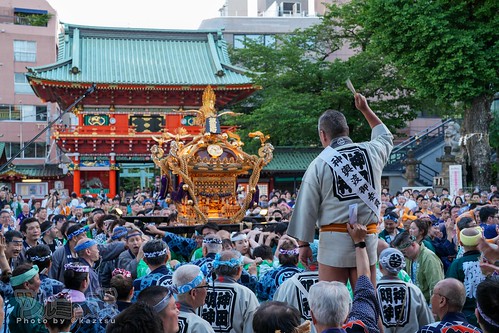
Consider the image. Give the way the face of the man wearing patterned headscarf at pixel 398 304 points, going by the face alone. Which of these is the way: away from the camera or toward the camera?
away from the camera

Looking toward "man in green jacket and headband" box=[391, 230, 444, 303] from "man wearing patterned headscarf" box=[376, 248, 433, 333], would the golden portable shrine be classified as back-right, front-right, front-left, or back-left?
front-left

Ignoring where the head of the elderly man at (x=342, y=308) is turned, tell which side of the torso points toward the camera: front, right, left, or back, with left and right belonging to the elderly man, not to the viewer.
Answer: back

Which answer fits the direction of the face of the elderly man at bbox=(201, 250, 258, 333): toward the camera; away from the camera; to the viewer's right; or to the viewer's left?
away from the camera

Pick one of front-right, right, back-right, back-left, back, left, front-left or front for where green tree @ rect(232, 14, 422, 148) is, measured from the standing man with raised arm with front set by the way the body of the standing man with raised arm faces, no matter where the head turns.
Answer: front-right

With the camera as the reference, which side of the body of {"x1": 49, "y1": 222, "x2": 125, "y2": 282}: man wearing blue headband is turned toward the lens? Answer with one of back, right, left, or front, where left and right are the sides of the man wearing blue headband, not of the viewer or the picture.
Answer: right

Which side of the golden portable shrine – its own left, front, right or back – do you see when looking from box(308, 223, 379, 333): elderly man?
front

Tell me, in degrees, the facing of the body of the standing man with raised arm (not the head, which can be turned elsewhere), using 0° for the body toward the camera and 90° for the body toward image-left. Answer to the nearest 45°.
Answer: approximately 135°

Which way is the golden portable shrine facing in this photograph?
toward the camera

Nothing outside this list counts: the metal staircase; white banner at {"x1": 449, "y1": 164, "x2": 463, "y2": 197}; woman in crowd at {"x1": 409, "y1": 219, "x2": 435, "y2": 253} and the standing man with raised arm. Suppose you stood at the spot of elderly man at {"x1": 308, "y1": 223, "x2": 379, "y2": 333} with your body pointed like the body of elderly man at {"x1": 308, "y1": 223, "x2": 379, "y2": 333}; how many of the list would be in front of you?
4

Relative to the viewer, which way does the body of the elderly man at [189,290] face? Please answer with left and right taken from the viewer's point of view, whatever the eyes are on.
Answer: facing away from the viewer and to the right of the viewer

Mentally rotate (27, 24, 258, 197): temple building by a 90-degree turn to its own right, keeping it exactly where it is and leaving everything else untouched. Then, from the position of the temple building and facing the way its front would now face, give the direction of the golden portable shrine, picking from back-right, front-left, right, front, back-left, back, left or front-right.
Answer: left

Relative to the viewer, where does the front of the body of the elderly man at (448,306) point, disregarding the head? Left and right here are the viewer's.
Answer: facing away from the viewer and to the left of the viewer

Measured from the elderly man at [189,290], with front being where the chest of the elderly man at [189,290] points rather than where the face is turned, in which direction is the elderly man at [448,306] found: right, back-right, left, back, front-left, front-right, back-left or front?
front-right
